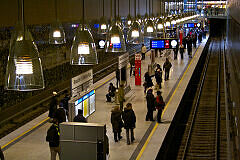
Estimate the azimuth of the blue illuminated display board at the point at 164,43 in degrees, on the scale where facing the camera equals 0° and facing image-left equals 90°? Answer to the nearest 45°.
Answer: approximately 0°

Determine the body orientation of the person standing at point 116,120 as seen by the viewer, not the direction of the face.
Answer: away from the camera

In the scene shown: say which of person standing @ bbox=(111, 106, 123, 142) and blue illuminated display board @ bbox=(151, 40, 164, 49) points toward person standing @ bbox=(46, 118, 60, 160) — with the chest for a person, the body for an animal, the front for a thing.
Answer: the blue illuminated display board

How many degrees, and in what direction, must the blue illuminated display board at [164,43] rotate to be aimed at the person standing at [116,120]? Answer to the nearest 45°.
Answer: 0° — it already faces them

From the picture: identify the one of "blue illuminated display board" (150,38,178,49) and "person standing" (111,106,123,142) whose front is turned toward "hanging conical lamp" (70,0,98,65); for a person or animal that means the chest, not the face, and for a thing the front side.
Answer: the blue illuminated display board

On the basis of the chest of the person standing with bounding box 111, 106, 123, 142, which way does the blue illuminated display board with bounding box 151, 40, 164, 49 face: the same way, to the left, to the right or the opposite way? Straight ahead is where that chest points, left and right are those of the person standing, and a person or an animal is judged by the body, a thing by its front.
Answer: the opposite way

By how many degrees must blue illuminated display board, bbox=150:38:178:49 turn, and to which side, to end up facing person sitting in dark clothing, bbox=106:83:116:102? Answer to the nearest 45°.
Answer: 0° — it already faces them

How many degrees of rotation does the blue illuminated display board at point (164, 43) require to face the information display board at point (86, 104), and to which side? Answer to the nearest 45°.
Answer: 0° — it already faces it

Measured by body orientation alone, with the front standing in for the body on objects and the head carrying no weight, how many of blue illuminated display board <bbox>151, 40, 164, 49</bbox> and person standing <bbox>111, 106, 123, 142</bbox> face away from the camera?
1

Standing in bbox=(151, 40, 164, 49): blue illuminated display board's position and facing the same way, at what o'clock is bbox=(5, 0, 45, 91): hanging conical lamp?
The hanging conical lamp is roughly at 12 o'clock from the blue illuminated display board.

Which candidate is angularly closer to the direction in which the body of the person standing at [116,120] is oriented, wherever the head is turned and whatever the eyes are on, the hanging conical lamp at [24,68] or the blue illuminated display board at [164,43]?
the blue illuminated display board
